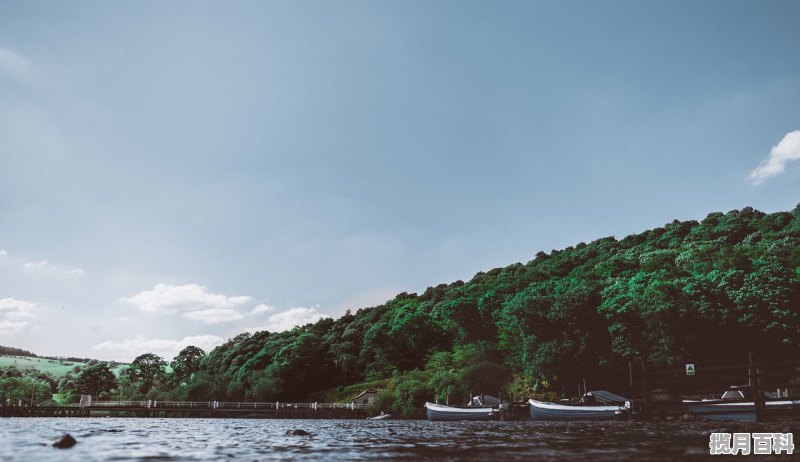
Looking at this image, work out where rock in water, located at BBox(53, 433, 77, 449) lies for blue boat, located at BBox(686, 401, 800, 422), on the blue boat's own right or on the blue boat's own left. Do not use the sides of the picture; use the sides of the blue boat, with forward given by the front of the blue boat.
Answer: on the blue boat's own left

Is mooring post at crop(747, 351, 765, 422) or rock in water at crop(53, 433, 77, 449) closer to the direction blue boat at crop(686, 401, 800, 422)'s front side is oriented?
the rock in water

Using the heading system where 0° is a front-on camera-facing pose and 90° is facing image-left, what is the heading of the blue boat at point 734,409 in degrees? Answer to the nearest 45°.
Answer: approximately 90°
